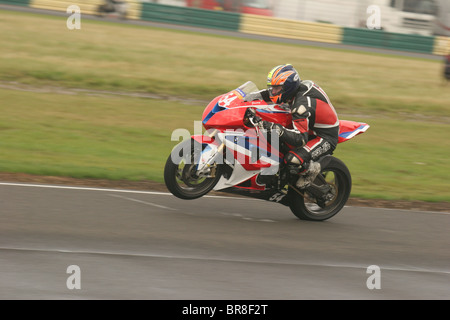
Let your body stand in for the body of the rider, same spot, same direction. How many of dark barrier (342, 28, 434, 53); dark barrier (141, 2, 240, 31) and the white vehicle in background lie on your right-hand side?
3

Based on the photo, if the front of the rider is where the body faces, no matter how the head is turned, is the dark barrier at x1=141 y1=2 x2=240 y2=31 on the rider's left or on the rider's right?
on the rider's right

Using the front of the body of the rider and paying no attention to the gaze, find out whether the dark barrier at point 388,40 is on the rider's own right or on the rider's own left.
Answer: on the rider's own right

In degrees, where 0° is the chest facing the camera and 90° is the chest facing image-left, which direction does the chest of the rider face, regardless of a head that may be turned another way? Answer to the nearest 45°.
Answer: approximately 90°

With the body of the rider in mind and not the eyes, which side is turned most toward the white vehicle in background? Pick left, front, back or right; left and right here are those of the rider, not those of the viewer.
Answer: right

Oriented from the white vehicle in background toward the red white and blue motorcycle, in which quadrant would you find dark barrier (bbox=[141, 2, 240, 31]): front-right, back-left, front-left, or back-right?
front-right
